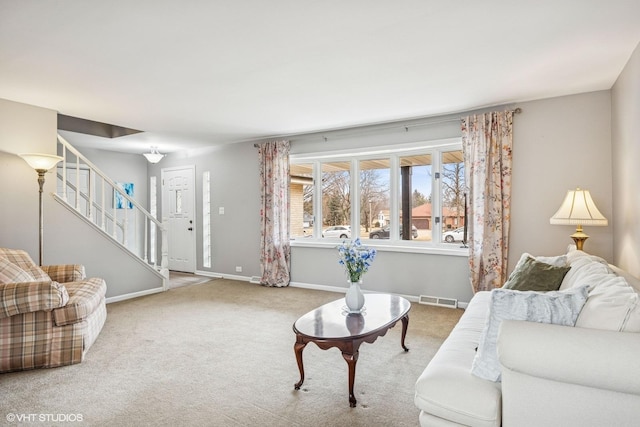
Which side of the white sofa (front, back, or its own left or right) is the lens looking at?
left

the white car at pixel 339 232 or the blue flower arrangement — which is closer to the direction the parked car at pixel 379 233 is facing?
the white car

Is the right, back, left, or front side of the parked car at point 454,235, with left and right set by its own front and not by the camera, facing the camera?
left

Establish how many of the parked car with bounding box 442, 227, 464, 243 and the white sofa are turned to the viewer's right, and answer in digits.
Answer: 0

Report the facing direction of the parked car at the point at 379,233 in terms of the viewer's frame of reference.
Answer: facing to the left of the viewer

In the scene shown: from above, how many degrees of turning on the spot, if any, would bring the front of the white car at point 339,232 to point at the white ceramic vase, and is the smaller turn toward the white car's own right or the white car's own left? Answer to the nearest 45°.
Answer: approximately 90° to the white car's own left

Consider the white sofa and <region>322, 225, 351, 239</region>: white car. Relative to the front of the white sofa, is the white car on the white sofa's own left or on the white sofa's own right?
on the white sofa's own right
